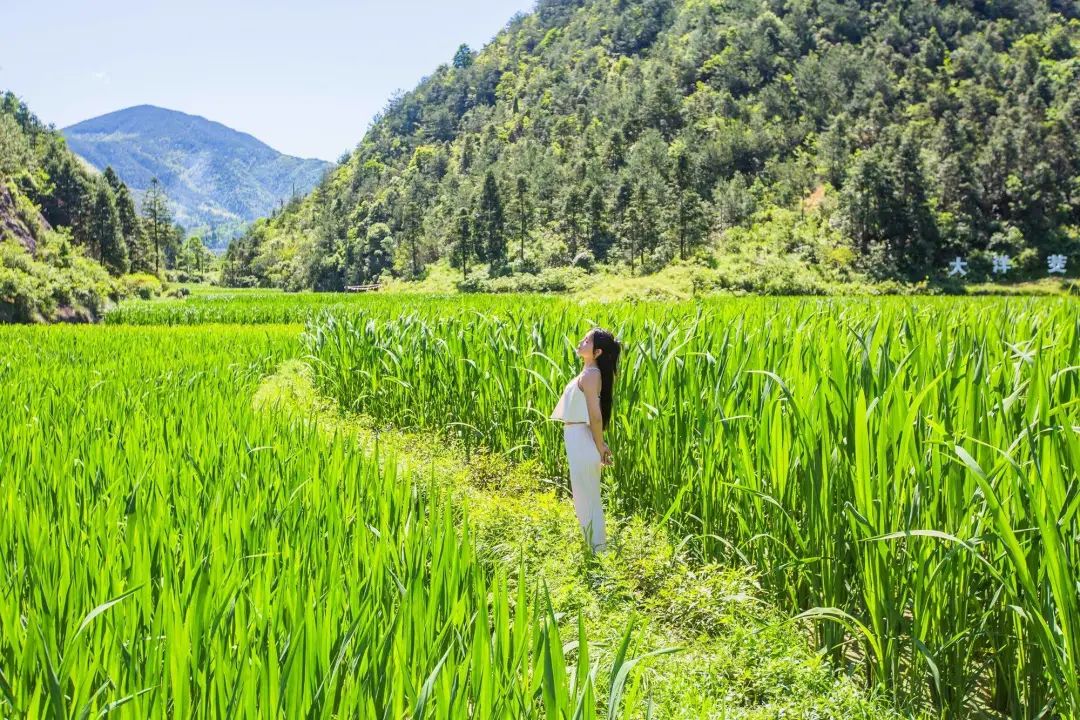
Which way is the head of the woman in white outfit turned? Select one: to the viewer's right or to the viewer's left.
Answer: to the viewer's left

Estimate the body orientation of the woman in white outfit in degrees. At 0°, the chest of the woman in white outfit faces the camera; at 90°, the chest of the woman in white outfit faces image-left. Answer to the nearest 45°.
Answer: approximately 90°

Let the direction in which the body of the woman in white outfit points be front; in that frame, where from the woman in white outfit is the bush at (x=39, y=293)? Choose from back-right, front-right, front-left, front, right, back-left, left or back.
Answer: front-right
